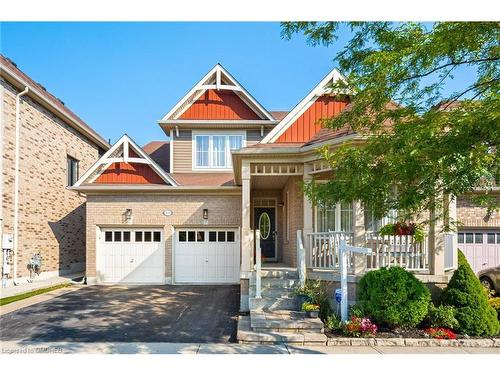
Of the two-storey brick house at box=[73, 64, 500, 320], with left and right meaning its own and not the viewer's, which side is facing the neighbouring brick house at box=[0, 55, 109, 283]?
right

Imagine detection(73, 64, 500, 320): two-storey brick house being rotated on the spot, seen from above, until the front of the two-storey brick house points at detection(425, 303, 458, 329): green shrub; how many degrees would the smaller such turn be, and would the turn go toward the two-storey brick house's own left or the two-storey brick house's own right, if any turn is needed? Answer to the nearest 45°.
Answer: approximately 45° to the two-storey brick house's own left

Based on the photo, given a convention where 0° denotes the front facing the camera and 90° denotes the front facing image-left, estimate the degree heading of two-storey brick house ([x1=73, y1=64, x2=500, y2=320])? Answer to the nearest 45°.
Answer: approximately 0°
